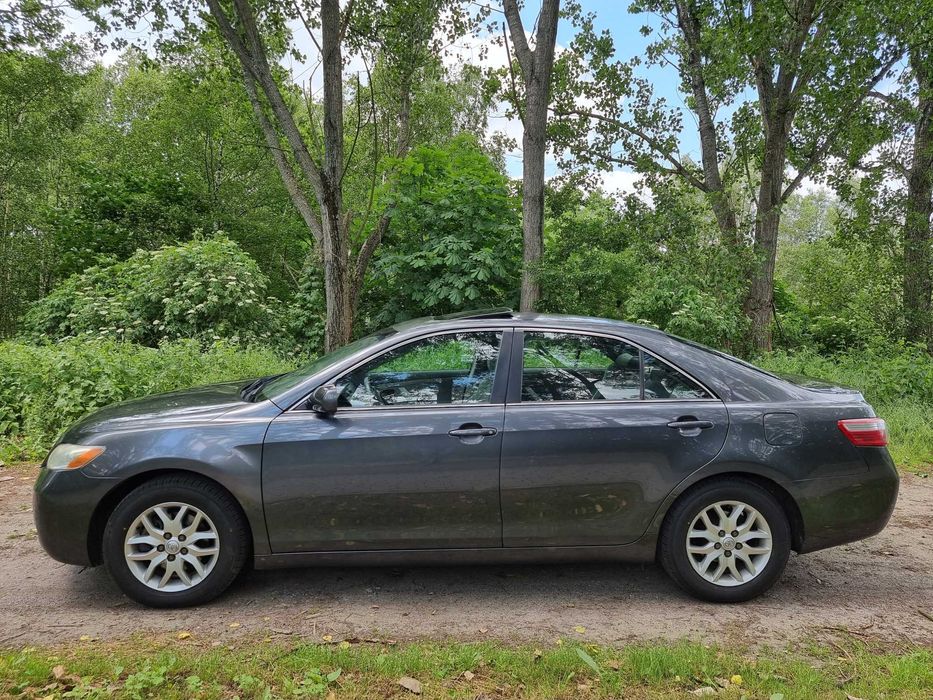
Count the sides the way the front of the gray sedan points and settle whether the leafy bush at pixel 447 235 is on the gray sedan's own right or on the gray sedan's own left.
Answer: on the gray sedan's own right

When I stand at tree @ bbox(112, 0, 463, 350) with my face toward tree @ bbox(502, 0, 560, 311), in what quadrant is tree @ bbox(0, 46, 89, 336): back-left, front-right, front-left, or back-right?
back-left

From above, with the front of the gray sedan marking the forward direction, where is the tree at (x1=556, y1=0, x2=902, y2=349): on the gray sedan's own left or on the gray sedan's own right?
on the gray sedan's own right

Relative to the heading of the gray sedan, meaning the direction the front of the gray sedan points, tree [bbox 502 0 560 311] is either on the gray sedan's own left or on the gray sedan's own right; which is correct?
on the gray sedan's own right

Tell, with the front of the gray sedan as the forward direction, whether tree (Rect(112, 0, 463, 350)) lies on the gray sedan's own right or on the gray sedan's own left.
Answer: on the gray sedan's own right

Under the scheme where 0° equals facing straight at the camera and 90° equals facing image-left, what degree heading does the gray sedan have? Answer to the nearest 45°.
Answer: approximately 90°

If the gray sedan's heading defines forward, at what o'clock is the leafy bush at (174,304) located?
The leafy bush is roughly at 2 o'clock from the gray sedan.

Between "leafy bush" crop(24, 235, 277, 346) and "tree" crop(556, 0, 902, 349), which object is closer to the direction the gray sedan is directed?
the leafy bush

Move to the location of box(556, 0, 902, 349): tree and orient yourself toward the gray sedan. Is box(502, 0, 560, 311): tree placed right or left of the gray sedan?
right

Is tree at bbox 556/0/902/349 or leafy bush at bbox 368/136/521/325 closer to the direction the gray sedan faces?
the leafy bush
